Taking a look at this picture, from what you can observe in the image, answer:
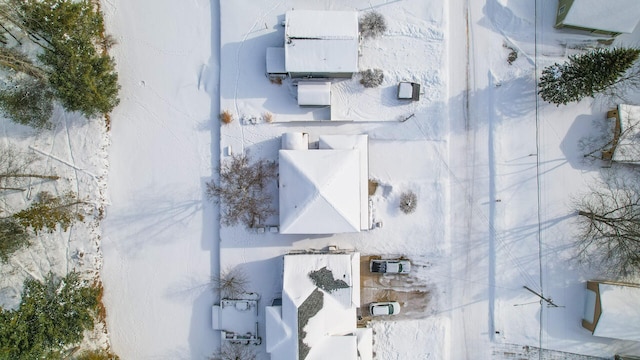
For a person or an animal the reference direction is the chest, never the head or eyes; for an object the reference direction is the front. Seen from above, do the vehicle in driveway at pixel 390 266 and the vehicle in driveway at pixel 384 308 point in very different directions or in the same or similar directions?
same or similar directions
